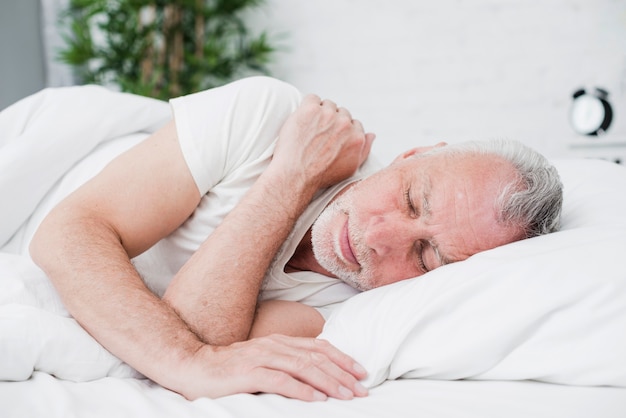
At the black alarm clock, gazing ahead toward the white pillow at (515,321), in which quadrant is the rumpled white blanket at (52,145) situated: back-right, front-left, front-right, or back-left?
front-right

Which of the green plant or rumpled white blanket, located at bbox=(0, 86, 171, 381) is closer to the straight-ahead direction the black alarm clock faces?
the rumpled white blanket

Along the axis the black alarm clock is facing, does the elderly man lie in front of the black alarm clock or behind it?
in front

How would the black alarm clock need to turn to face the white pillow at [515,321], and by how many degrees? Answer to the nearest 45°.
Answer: approximately 45° to its left

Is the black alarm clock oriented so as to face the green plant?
no

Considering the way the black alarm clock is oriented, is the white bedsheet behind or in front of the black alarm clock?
in front

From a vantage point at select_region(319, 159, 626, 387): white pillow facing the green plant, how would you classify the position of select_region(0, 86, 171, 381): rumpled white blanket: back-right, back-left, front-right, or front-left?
front-left

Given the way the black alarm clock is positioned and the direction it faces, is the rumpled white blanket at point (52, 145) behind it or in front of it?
in front
